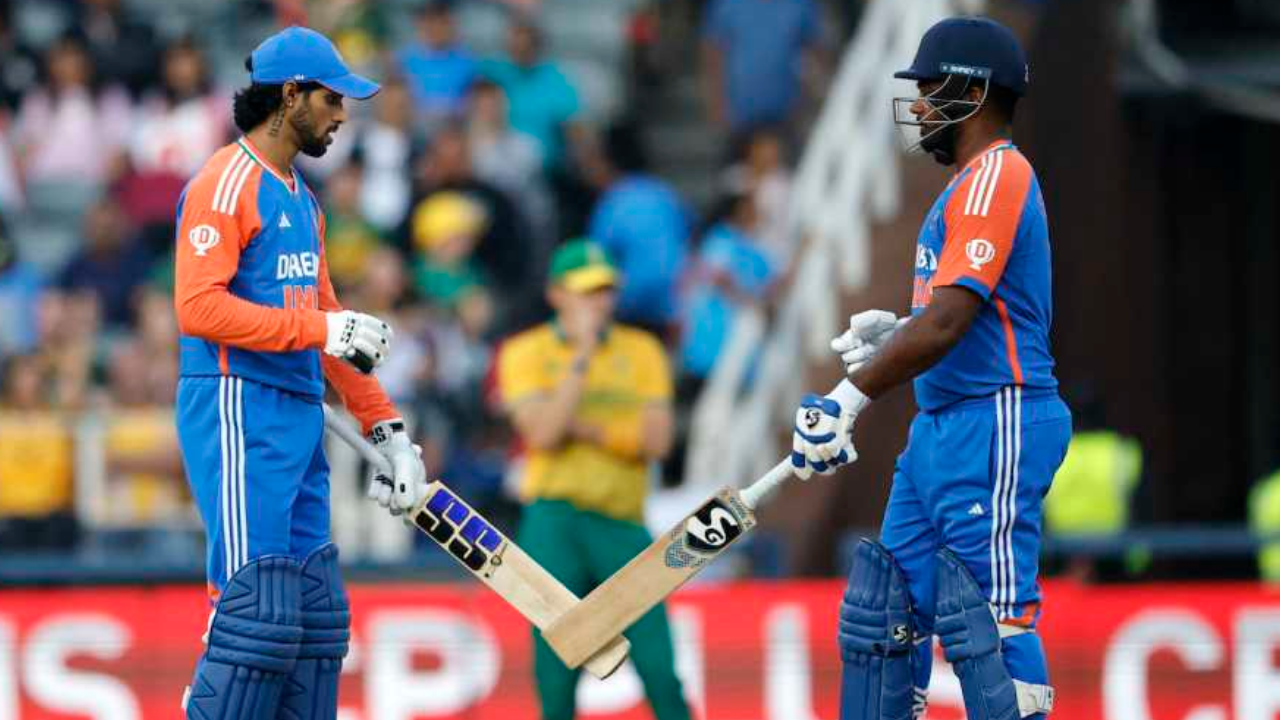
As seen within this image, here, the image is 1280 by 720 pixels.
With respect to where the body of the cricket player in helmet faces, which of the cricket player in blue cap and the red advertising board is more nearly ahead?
the cricket player in blue cap

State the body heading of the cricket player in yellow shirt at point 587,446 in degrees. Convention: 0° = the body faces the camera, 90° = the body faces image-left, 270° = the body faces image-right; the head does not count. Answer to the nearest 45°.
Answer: approximately 0°

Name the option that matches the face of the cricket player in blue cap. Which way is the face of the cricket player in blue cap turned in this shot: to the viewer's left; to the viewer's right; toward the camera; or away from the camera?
to the viewer's right

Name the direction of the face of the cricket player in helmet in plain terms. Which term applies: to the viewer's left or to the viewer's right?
to the viewer's left

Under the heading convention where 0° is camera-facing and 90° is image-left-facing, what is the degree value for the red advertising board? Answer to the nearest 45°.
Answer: approximately 0°

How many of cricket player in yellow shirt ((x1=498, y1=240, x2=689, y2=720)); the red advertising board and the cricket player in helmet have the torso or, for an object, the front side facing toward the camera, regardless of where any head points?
2

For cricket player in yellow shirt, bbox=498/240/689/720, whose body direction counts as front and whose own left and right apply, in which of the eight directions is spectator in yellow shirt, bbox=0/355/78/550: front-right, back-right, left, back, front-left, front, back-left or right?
back-right

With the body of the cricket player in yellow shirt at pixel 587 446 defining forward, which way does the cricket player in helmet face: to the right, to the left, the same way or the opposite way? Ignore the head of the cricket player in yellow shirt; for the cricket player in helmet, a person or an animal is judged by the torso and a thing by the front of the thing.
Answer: to the right

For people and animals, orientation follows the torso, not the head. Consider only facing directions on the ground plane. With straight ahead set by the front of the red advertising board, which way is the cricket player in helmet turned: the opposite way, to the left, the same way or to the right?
to the right

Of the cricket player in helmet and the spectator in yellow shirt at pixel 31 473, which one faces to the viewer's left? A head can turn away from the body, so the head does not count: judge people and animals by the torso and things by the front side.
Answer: the cricket player in helmet

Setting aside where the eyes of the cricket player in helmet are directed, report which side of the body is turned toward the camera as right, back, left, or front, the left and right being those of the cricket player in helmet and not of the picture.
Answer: left
